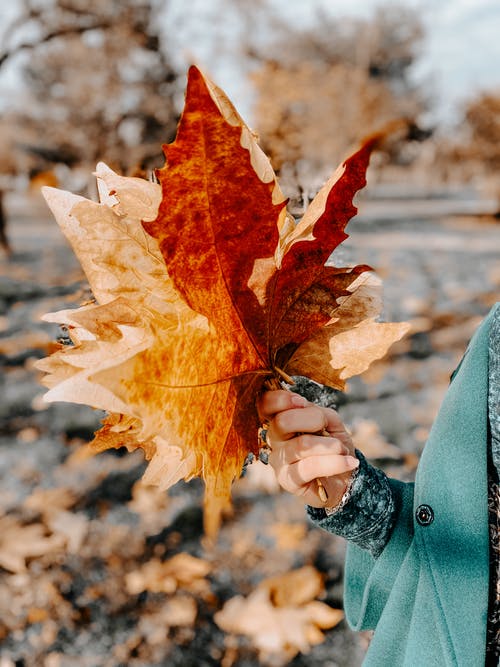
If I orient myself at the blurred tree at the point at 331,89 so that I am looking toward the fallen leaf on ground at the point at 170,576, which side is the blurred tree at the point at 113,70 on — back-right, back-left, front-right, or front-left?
front-right

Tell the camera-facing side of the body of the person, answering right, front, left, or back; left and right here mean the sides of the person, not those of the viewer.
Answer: front

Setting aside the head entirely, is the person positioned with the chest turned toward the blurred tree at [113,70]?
no

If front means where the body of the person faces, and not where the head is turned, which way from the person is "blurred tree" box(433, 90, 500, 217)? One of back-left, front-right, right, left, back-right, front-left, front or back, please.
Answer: back

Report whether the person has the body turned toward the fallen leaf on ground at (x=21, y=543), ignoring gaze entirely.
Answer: no

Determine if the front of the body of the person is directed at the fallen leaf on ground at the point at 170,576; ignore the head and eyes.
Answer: no

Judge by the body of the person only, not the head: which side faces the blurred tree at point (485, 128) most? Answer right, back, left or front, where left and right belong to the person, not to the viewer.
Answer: back
